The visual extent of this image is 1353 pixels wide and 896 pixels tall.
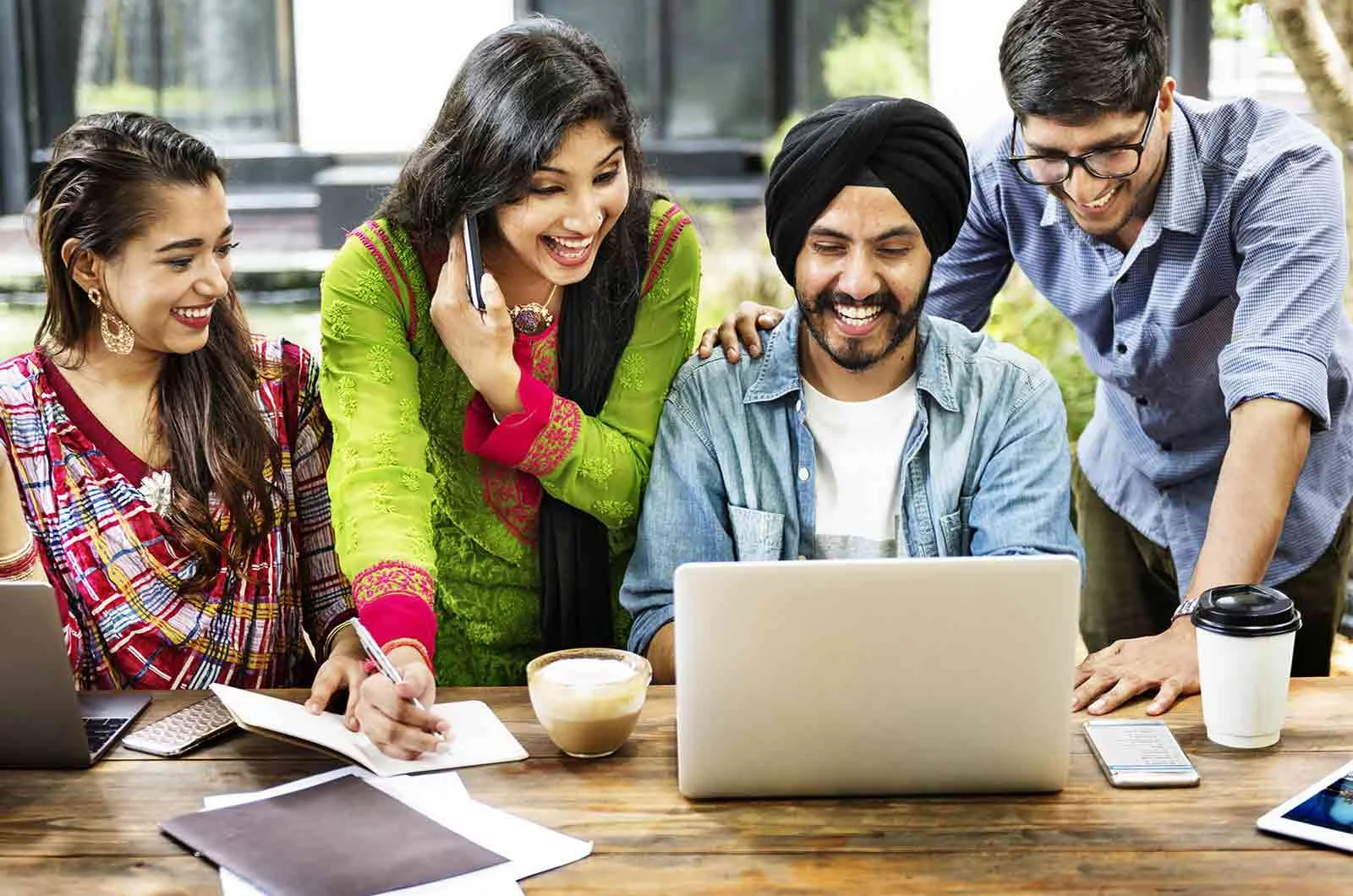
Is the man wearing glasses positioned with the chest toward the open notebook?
yes

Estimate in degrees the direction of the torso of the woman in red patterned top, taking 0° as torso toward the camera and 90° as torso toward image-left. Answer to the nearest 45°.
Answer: approximately 0°

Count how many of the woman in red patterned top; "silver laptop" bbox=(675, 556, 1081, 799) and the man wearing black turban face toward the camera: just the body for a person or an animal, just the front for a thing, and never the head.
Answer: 2

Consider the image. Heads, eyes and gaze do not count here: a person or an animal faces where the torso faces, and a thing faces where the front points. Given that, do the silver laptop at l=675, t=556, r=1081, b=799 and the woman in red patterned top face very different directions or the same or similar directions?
very different directions

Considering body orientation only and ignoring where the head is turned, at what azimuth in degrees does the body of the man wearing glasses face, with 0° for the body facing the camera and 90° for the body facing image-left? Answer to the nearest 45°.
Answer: approximately 45°

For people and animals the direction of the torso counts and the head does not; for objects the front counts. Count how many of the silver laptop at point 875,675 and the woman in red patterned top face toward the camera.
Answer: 1

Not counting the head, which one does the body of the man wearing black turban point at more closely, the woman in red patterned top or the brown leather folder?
the brown leather folder
